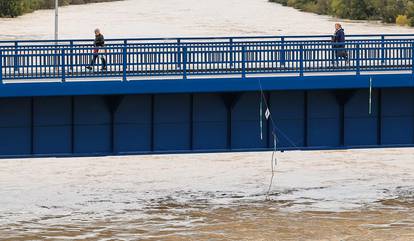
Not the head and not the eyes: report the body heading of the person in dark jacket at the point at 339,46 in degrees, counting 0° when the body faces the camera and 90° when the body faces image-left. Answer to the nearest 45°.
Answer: approximately 90°
